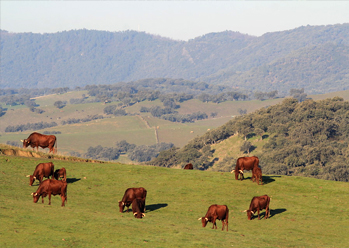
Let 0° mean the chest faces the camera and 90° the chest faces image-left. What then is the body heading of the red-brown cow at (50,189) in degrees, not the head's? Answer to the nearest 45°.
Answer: approximately 90°

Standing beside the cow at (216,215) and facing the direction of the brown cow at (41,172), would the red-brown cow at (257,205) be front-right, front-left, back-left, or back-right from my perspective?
back-right

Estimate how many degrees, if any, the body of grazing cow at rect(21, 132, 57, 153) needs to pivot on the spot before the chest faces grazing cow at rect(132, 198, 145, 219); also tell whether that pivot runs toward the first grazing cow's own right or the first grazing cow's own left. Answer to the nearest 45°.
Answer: approximately 90° to the first grazing cow's own left

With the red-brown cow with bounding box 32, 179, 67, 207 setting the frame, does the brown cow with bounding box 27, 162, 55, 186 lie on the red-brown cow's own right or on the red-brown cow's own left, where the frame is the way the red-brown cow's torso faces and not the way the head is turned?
on the red-brown cow's own right

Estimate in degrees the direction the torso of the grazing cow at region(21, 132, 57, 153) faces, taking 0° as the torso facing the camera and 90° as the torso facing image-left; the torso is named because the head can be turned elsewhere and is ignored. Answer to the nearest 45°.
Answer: approximately 90°

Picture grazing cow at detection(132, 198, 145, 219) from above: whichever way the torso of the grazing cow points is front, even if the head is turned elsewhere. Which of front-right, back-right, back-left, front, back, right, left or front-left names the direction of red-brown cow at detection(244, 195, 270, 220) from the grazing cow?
left

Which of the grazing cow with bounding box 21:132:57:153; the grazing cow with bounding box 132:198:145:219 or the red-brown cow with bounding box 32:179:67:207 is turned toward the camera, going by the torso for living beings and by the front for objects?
the grazing cow with bounding box 132:198:145:219

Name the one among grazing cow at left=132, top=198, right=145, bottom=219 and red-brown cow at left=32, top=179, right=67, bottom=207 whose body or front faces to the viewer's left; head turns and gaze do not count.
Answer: the red-brown cow

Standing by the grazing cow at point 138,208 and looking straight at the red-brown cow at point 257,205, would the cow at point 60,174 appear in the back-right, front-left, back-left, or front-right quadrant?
back-left

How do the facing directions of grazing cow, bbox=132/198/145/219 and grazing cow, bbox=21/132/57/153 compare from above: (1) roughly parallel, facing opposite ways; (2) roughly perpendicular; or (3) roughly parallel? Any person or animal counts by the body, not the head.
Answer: roughly perpendicular

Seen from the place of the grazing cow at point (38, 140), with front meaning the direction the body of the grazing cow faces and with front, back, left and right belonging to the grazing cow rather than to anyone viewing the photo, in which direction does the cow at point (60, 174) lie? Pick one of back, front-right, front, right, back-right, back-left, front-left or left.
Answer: left

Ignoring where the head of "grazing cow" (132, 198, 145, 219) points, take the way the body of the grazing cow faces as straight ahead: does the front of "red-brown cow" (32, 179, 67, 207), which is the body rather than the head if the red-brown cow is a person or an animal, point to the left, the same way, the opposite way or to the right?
to the right

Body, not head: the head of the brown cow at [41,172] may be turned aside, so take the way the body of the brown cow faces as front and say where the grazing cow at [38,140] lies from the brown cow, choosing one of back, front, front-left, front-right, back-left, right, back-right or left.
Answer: back-right

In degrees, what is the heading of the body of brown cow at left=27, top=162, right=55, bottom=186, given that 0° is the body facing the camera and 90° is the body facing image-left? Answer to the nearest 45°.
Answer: approximately 45°
